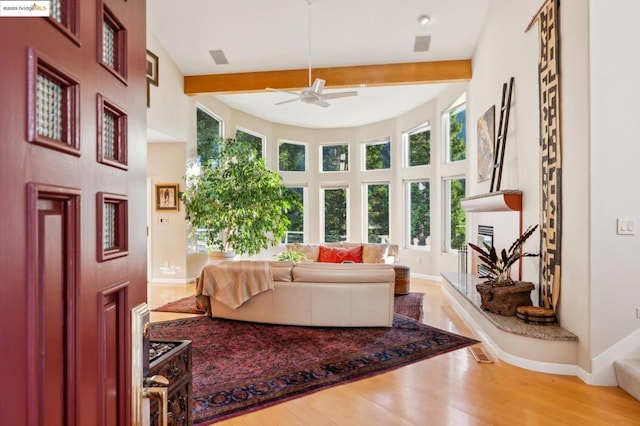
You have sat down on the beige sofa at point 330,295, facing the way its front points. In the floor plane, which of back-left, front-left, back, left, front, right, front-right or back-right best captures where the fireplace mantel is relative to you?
right

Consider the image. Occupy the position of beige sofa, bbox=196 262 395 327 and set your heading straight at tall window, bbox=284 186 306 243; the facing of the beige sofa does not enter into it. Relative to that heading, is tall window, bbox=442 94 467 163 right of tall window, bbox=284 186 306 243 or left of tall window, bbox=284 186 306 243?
right

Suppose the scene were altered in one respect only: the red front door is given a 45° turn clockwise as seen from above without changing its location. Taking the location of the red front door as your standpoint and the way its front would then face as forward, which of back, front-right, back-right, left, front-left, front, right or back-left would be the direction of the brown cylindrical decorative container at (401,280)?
back-left

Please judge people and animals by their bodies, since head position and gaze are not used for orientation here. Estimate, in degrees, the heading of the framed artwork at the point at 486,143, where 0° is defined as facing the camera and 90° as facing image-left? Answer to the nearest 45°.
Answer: approximately 90°

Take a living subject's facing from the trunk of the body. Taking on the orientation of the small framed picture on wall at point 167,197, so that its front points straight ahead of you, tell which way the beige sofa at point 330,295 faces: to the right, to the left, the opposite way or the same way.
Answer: the opposite way

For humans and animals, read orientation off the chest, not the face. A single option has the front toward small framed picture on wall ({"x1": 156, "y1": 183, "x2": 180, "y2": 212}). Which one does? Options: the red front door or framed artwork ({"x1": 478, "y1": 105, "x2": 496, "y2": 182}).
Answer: the framed artwork

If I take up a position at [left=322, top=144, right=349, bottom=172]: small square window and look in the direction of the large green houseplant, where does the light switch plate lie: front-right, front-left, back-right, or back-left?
front-left

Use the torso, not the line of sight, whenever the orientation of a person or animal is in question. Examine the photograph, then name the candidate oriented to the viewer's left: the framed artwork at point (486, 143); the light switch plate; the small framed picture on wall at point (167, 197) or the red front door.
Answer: the framed artwork

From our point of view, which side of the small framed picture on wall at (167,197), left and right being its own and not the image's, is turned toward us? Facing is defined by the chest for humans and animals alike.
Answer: front

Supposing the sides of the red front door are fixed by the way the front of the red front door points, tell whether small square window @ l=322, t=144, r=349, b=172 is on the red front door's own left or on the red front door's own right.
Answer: on the red front door's own left

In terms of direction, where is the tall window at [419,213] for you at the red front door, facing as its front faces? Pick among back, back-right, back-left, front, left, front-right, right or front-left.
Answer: left

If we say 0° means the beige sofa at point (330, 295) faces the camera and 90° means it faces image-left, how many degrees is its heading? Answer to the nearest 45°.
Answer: approximately 180°
